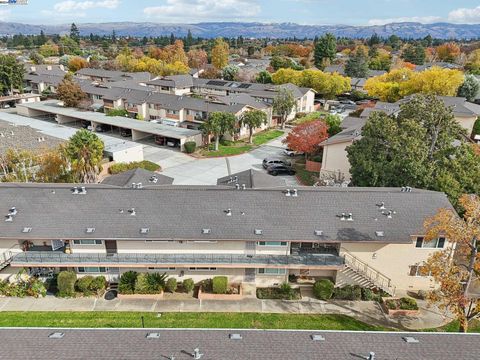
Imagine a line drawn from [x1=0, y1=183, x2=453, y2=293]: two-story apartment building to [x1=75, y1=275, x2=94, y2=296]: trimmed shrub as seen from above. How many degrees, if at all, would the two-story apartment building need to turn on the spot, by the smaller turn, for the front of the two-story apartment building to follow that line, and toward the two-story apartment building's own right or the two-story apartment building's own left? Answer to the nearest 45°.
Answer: approximately 90° to the two-story apartment building's own right

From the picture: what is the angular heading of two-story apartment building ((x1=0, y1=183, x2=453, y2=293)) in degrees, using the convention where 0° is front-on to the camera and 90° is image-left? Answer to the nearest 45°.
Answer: approximately 0°

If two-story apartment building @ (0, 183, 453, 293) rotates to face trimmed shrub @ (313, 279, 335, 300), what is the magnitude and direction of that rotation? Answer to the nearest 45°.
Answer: approximately 90° to its left

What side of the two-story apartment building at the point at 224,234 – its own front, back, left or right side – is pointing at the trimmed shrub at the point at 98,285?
right

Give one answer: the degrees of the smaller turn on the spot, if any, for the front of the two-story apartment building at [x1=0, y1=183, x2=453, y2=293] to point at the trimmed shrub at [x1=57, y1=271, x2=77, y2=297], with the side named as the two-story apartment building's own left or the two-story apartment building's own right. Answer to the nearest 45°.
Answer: approximately 90° to the two-story apartment building's own right

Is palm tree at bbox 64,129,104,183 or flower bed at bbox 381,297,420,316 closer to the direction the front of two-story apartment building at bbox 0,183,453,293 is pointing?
the flower bed

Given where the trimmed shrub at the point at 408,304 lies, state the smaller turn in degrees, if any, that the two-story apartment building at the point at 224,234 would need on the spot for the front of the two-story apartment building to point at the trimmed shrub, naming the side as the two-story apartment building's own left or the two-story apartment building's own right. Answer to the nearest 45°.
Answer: approximately 90° to the two-story apartment building's own left
